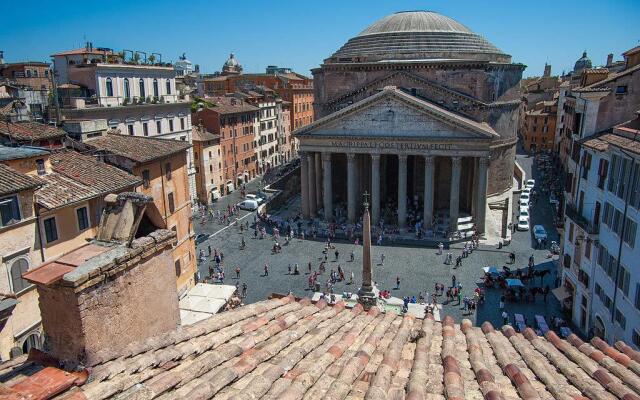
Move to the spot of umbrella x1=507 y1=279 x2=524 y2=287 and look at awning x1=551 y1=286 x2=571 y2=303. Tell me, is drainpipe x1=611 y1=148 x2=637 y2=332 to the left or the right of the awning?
right

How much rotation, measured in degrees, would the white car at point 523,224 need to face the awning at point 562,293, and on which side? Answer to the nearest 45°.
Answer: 0° — it already faces it

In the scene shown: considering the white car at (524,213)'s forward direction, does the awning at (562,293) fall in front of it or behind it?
in front

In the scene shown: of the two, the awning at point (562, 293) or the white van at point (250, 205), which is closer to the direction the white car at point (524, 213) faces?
the awning

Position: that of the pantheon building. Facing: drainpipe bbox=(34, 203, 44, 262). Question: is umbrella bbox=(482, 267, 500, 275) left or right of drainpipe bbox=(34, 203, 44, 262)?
left

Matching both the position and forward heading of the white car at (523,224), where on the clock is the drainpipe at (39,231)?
The drainpipe is roughly at 1 o'clock from the white car.

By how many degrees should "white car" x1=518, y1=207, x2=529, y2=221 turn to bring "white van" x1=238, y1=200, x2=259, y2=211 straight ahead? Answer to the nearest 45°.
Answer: approximately 90° to its right

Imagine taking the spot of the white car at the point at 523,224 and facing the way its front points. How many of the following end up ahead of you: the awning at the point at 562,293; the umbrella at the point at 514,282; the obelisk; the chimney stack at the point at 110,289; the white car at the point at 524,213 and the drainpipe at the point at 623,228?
5

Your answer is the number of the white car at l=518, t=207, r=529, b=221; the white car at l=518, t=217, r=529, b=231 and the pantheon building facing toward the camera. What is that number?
3

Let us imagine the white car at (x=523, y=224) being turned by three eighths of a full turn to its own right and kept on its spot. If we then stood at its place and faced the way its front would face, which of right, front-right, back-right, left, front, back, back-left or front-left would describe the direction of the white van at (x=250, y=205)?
front-left

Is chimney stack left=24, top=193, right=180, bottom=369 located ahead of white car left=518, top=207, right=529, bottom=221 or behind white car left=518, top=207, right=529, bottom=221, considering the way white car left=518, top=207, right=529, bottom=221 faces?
ahead

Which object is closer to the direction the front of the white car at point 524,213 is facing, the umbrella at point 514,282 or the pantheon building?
the umbrella

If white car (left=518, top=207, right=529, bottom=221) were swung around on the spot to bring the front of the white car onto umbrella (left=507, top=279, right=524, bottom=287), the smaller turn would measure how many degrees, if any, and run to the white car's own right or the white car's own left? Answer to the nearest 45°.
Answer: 0° — it already faces it
